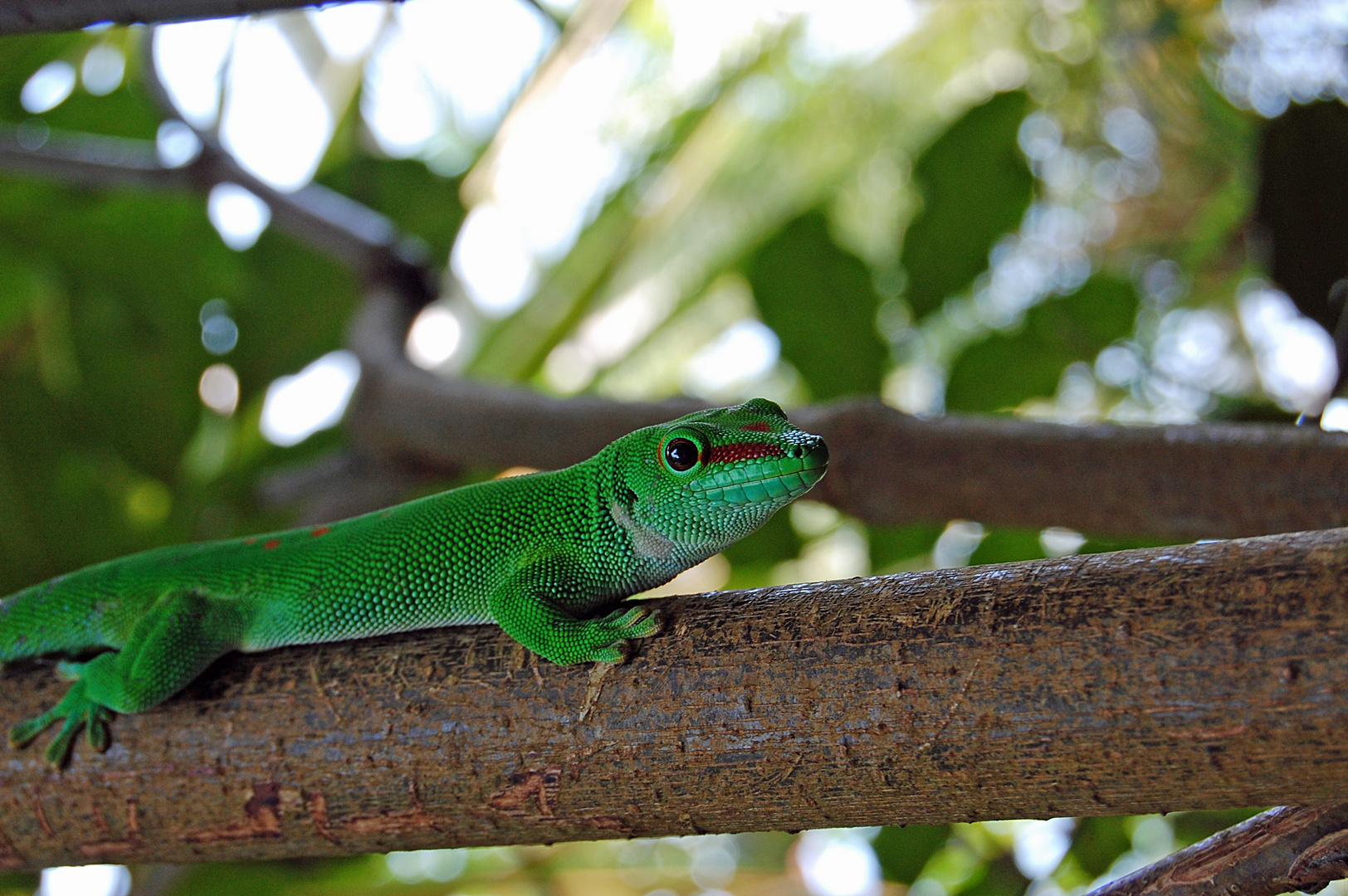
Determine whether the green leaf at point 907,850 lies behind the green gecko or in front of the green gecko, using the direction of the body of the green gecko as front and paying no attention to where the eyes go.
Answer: in front

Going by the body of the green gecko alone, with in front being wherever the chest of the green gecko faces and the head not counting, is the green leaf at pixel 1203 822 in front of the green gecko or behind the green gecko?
in front

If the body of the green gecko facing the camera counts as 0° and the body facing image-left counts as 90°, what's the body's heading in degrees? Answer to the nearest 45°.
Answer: approximately 270°

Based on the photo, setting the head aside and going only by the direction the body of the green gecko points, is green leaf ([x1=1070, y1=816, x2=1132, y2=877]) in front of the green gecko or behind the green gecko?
in front

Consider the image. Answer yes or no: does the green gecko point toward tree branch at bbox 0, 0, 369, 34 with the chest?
no

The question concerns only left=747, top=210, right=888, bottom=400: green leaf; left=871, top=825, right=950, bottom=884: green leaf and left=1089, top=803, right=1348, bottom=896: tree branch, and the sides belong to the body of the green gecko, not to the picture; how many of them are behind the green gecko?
0

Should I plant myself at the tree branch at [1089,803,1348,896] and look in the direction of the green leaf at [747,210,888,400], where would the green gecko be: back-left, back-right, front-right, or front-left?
front-left

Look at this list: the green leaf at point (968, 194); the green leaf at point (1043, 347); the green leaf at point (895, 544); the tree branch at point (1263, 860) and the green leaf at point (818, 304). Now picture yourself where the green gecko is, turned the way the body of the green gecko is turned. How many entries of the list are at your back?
0

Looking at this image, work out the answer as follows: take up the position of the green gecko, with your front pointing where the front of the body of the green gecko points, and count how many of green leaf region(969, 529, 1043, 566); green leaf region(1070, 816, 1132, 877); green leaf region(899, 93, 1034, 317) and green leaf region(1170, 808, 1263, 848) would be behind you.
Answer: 0

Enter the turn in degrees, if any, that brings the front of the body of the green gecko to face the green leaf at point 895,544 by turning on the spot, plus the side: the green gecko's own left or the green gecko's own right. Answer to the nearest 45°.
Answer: approximately 45° to the green gecko's own left

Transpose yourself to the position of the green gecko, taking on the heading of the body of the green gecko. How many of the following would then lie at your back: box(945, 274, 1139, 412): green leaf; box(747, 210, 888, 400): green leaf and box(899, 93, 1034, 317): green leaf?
0
